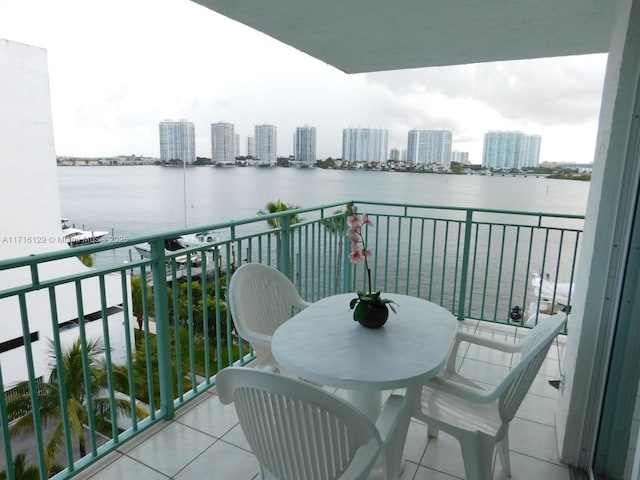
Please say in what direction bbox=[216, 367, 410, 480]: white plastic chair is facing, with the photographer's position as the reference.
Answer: facing away from the viewer and to the right of the viewer

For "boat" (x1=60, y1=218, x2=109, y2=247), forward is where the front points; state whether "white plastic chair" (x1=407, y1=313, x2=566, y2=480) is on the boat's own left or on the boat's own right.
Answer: on the boat's own right

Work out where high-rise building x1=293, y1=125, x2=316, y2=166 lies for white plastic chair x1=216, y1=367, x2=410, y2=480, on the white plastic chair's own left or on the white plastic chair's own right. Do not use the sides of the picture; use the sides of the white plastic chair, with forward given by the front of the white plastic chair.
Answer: on the white plastic chair's own left

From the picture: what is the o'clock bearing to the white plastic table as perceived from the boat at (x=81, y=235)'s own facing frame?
The white plastic table is roughly at 3 o'clock from the boat.

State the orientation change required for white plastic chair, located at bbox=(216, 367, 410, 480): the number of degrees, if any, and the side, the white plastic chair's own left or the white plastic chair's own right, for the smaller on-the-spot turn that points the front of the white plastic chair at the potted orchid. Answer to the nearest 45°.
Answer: approximately 45° to the white plastic chair's own left

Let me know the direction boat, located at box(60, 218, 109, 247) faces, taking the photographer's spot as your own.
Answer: facing to the right of the viewer

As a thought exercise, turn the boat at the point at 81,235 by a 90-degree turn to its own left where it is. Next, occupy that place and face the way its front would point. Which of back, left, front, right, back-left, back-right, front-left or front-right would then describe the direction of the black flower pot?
back

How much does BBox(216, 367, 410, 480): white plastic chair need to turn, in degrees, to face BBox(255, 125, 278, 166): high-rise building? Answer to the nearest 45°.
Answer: approximately 45° to its left

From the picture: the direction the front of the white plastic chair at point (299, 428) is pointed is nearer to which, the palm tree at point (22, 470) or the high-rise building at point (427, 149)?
the high-rise building

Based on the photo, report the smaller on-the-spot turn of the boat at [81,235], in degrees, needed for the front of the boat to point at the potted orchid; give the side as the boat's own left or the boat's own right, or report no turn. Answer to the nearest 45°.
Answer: approximately 90° to the boat's own right

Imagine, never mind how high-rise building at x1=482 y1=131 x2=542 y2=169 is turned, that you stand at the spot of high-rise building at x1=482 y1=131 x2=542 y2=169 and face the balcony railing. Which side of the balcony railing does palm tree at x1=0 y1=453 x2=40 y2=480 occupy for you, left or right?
right
